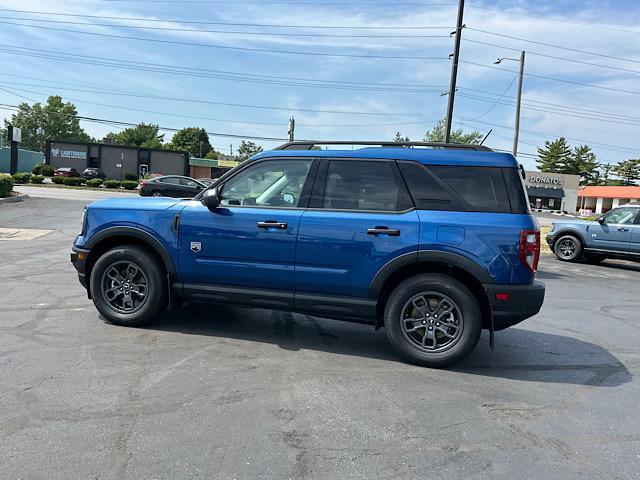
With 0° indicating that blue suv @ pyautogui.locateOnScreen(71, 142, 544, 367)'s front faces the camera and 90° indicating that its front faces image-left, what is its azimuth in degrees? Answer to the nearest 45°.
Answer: approximately 90°

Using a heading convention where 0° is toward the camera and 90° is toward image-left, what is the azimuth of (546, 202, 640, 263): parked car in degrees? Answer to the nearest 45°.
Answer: approximately 90°

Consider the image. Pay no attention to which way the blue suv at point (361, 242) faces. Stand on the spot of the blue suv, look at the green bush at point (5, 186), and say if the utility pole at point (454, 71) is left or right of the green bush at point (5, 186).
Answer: right

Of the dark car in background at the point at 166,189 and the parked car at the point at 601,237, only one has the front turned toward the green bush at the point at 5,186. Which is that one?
the parked car

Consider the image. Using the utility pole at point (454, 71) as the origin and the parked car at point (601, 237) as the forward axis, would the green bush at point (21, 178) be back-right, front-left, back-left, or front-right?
back-right

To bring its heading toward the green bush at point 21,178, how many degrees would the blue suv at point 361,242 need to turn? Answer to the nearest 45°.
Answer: approximately 45° to its right

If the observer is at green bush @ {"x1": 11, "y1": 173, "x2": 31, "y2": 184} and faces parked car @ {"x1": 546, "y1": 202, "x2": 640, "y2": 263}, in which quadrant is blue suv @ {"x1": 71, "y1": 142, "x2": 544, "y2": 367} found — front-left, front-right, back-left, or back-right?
front-right

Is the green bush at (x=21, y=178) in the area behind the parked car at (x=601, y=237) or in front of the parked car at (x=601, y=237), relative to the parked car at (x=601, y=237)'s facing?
in front
